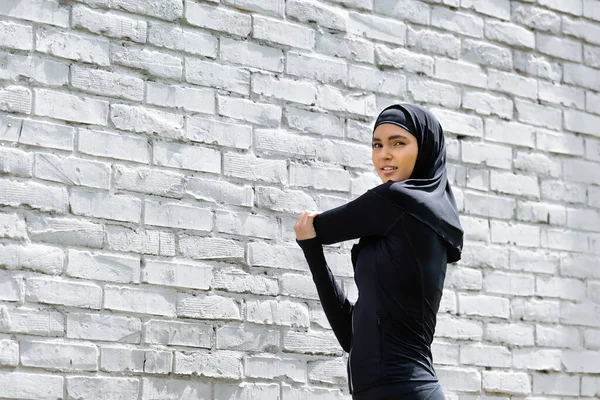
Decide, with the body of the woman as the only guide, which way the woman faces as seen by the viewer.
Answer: to the viewer's left
